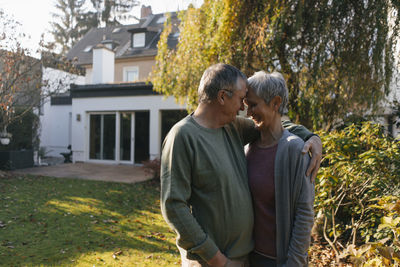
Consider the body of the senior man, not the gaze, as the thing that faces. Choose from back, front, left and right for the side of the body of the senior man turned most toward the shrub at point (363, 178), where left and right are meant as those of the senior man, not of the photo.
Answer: left

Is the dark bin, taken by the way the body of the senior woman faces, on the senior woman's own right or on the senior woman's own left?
on the senior woman's own right

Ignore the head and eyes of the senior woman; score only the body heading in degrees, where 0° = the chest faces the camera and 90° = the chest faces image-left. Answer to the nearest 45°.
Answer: approximately 45°

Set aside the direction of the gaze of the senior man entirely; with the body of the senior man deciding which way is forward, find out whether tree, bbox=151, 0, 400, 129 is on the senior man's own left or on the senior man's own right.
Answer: on the senior man's own left

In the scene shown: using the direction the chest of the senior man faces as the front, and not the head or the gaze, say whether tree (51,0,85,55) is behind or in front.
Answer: behind

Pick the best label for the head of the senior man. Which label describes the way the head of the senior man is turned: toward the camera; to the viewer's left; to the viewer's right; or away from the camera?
to the viewer's right

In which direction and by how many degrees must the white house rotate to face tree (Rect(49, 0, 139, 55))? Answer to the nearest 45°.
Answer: approximately 180°
